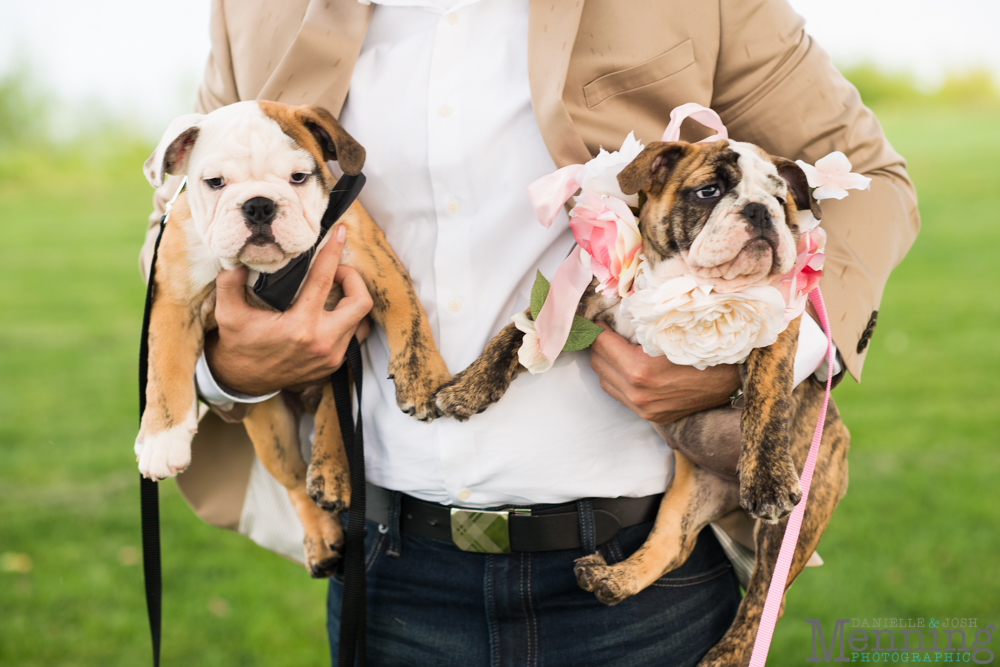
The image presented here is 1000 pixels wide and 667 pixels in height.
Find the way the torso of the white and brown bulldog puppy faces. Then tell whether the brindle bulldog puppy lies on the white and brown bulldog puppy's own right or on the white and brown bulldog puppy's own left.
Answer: on the white and brown bulldog puppy's own left

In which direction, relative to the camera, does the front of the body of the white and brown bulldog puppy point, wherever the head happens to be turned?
toward the camera

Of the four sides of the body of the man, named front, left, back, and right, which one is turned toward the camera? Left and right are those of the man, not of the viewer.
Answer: front
